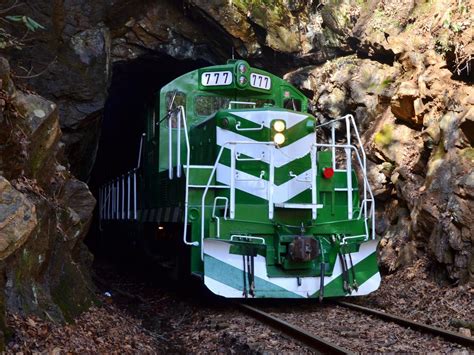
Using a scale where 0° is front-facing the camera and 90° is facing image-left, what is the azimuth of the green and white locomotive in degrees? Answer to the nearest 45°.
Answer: approximately 315°
